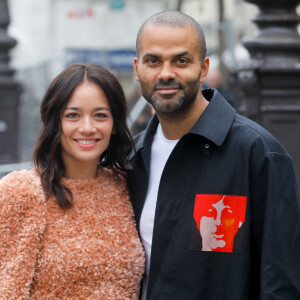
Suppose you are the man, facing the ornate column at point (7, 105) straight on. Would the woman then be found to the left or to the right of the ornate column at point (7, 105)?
left

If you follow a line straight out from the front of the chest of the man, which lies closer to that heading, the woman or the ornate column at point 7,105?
the woman

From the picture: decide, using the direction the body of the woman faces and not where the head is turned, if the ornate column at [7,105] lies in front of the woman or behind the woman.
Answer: behind

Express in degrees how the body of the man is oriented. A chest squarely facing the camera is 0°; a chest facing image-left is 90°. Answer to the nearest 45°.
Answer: approximately 45°

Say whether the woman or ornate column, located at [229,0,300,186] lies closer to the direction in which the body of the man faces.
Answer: the woman

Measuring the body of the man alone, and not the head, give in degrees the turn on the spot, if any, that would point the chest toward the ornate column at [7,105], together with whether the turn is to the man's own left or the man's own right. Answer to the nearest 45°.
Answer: approximately 90° to the man's own right

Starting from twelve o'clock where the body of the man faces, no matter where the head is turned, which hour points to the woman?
The woman is roughly at 2 o'clock from the man.

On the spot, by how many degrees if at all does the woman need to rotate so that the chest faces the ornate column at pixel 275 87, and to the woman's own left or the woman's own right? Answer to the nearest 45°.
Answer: approximately 90° to the woman's own left

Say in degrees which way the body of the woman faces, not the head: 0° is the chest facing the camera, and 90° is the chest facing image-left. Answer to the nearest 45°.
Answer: approximately 315°
